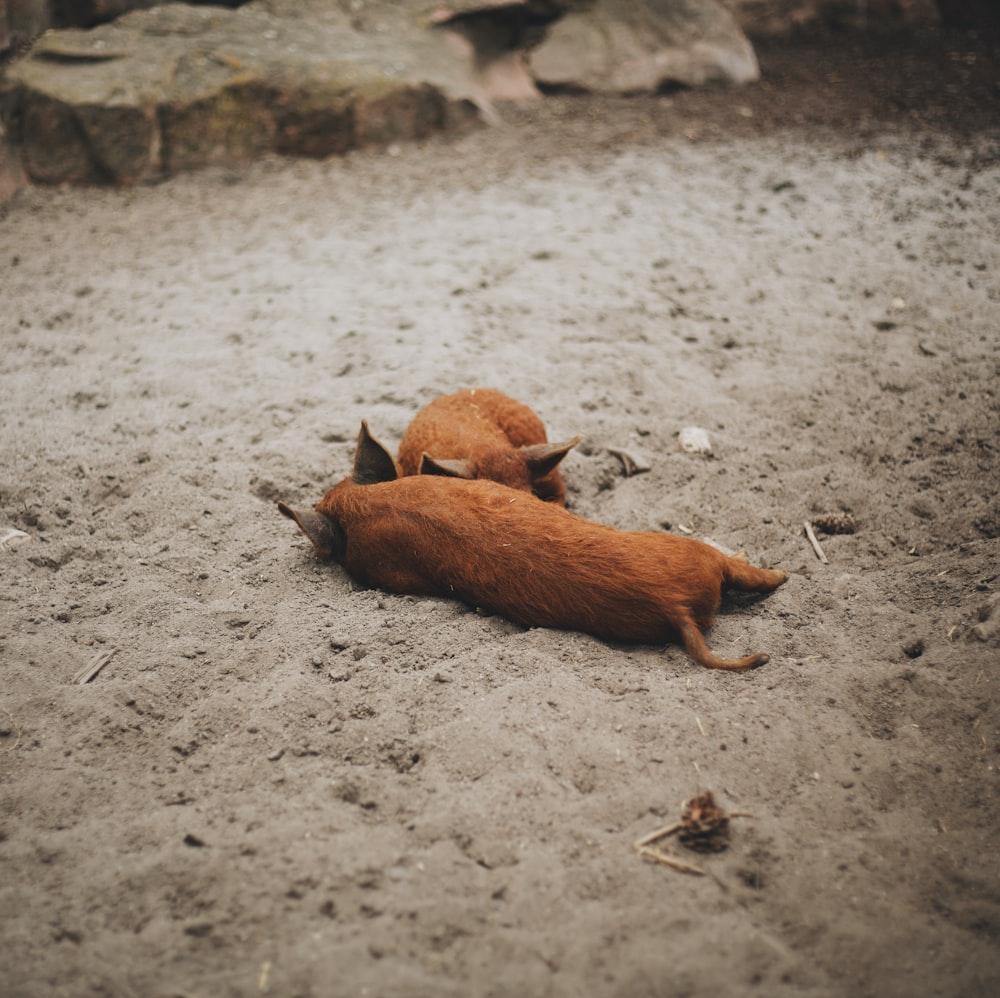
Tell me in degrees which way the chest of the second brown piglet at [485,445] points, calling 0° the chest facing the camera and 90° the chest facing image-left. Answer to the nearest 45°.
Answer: approximately 315°

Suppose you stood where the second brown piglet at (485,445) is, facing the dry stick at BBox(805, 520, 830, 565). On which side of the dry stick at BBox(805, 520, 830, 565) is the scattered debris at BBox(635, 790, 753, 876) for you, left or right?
right

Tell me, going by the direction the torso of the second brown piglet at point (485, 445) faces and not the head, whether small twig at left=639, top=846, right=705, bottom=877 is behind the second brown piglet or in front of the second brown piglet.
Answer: in front

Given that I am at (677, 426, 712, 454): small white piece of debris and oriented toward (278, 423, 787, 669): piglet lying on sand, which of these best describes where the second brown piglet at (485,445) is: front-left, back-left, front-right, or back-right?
front-right

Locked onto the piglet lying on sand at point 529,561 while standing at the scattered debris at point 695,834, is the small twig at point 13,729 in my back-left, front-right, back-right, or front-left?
front-left

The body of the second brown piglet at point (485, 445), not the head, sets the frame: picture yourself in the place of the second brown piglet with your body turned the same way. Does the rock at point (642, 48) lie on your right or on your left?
on your left

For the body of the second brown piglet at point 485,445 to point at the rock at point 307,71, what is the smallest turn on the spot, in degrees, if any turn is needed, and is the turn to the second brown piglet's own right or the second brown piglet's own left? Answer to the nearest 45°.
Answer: approximately 135° to the second brown piglet's own left
